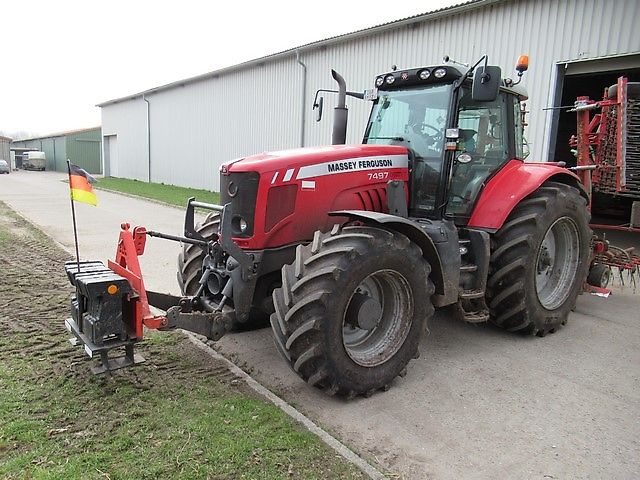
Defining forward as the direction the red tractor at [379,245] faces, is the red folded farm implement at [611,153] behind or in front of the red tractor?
behind

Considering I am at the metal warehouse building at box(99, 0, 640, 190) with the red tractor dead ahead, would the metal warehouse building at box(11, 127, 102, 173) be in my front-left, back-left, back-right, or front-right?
back-right

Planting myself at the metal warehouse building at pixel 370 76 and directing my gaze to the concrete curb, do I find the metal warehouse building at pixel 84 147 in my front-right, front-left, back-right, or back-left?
back-right

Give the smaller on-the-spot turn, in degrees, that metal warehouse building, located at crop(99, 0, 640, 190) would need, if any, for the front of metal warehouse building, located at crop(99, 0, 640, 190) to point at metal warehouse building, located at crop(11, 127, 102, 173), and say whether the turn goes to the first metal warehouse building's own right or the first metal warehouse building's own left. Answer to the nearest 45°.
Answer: approximately 90° to the first metal warehouse building's own right

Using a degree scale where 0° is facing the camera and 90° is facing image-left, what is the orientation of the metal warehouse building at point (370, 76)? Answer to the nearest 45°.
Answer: approximately 45°

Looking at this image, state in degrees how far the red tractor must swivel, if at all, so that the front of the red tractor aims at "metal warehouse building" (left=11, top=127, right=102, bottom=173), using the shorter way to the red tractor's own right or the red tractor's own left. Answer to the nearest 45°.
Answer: approximately 90° to the red tractor's own right

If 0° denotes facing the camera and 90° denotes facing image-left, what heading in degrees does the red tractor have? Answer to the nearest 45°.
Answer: approximately 45°

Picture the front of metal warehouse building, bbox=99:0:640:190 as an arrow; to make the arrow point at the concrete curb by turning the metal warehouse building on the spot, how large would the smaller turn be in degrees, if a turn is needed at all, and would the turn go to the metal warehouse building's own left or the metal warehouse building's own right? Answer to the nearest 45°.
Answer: approximately 45° to the metal warehouse building's own left
